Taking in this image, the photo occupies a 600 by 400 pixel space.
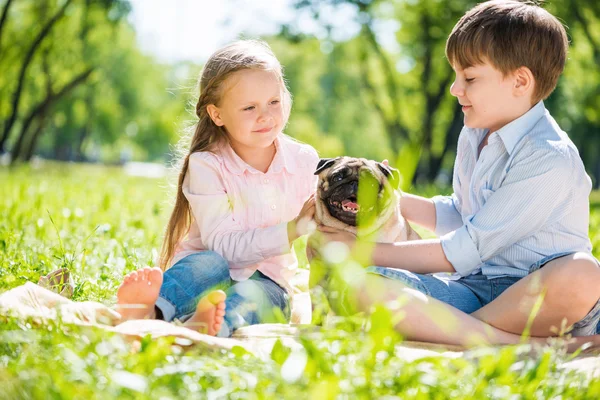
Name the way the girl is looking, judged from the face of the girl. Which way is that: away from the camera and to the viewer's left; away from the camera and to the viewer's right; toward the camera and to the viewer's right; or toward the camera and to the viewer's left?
toward the camera and to the viewer's right

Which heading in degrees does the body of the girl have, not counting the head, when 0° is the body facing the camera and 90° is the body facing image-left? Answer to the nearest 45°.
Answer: approximately 315°

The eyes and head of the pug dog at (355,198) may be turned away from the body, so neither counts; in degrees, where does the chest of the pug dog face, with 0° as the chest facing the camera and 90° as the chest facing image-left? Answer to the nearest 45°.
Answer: approximately 45°

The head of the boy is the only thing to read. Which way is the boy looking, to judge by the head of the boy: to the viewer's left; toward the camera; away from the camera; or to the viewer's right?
to the viewer's left

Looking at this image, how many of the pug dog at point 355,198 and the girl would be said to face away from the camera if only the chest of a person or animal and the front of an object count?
0
